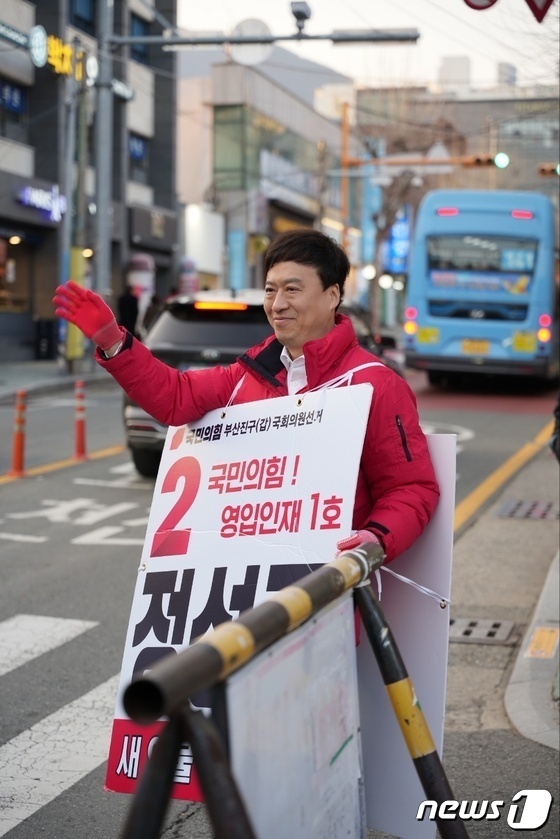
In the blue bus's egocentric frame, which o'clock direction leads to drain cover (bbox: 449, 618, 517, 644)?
The drain cover is roughly at 6 o'clock from the blue bus.

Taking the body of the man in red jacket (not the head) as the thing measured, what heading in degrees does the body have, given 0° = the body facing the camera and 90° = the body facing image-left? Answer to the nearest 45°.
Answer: approximately 45°

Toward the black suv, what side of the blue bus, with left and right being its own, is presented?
back

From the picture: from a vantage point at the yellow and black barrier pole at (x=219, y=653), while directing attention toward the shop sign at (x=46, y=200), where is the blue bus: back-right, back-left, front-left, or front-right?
front-right

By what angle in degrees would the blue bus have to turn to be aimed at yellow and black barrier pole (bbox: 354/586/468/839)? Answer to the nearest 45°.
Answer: approximately 180°

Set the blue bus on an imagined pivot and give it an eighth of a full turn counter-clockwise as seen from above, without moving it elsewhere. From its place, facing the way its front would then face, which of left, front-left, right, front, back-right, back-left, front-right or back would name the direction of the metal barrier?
back-left

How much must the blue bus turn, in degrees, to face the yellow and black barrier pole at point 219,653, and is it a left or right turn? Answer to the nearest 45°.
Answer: approximately 180°

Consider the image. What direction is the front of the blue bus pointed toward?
away from the camera

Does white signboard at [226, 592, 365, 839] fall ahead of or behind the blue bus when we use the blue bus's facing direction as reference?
behind

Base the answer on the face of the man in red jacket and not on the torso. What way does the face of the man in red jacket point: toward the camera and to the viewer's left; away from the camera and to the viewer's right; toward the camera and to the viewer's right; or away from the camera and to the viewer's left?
toward the camera and to the viewer's left

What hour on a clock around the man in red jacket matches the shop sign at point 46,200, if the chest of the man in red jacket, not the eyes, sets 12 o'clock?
The shop sign is roughly at 4 o'clock from the man in red jacket.

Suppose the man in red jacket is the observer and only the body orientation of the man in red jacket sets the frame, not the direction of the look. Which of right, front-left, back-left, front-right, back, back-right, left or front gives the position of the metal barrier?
front-left
